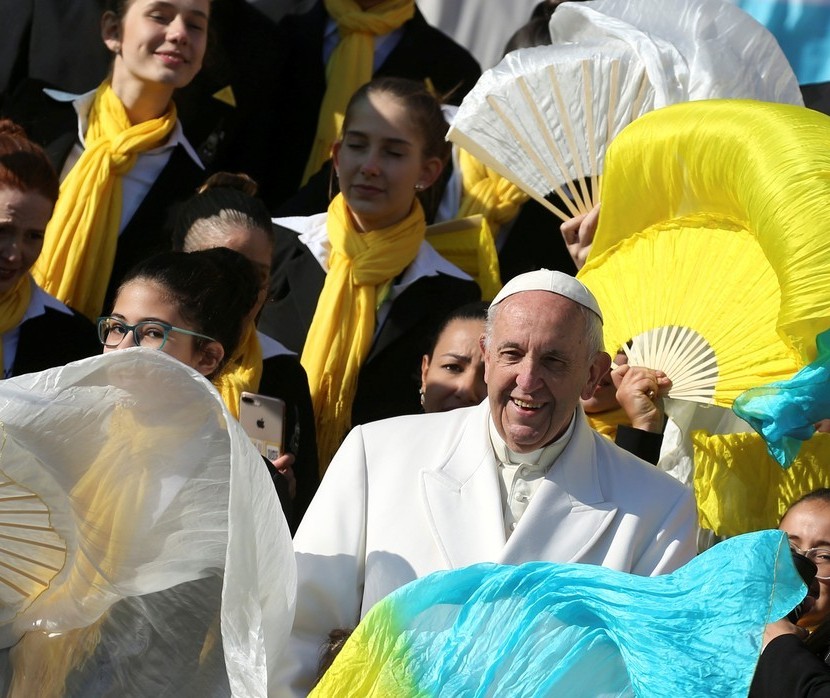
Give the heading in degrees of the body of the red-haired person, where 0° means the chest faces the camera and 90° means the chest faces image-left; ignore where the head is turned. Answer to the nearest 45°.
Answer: approximately 0°

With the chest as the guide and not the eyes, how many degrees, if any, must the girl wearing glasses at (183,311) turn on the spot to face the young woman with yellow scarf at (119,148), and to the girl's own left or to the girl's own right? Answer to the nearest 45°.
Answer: approximately 135° to the girl's own right

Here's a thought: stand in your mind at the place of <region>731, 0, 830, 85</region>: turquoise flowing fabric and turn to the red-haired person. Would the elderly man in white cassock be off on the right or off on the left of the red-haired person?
left

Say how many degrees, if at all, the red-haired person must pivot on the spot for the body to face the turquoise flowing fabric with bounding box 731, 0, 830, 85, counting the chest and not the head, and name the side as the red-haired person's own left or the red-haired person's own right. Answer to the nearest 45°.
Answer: approximately 135° to the red-haired person's own left

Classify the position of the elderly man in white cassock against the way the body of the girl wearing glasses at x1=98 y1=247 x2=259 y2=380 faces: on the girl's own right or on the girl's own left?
on the girl's own left

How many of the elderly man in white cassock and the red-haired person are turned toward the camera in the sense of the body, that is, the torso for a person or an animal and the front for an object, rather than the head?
2

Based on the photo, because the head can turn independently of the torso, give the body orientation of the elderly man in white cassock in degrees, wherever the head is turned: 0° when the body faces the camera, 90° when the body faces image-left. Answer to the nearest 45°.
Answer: approximately 0°

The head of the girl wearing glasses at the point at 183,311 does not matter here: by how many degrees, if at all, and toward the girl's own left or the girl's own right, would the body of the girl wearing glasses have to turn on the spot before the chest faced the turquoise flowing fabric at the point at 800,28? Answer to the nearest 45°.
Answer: approximately 180°

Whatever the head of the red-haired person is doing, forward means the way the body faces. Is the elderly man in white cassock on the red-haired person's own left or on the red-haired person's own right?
on the red-haired person's own left

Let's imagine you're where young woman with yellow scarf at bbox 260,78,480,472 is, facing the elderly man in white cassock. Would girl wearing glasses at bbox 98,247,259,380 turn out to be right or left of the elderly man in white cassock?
right

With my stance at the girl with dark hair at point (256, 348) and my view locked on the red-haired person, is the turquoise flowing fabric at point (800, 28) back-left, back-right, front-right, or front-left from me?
back-right

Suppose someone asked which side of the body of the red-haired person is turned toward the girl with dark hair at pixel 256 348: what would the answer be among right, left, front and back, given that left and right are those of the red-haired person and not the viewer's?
left

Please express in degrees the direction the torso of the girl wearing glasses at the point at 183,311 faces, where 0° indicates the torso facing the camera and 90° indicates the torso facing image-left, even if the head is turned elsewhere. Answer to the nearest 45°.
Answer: approximately 45°
